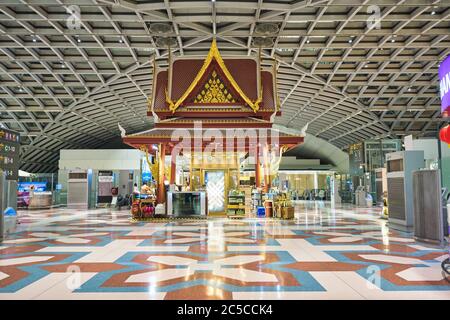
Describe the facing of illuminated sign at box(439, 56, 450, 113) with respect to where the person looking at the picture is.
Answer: facing the viewer and to the left of the viewer

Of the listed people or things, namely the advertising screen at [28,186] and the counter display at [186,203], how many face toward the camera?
2

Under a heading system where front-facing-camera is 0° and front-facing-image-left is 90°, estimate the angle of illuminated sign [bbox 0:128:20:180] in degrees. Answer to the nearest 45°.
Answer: approximately 315°

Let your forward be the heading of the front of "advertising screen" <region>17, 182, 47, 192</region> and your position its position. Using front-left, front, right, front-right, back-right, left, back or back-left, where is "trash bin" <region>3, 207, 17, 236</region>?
front

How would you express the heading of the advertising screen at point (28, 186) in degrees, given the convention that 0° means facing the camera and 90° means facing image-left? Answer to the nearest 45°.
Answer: approximately 0°

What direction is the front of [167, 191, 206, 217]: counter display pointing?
toward the camera

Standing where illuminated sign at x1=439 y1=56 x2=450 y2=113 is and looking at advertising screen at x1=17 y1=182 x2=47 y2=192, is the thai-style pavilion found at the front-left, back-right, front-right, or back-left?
front-right

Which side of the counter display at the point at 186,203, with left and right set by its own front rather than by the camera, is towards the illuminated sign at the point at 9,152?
right

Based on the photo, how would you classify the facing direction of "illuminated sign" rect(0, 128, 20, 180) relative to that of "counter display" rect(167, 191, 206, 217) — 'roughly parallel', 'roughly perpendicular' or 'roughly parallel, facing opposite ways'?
roughly perpendicular

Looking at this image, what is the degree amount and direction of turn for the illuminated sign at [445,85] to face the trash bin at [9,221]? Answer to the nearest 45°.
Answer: approximately 45° to its right
